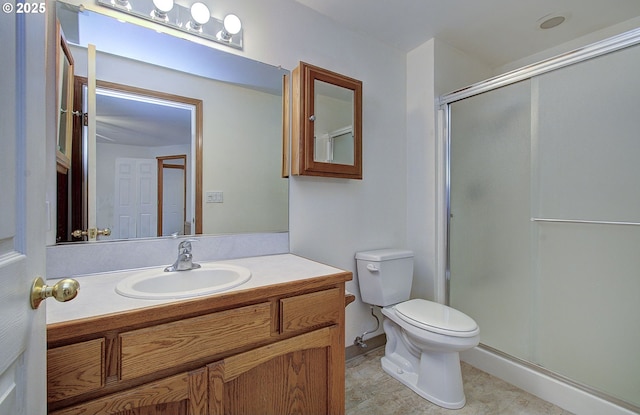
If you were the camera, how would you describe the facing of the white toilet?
facing the viewer and to the right of the viewer

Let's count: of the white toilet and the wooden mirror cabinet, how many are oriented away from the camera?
0

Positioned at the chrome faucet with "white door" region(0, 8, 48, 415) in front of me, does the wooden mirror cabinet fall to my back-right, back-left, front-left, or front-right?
back-left

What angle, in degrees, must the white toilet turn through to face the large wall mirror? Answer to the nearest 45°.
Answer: approximately 90° to its right

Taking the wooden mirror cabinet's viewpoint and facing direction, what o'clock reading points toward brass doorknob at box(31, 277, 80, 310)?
The brass doorknob is roughly at 2 o'clock from the wooden mirror cabinet.

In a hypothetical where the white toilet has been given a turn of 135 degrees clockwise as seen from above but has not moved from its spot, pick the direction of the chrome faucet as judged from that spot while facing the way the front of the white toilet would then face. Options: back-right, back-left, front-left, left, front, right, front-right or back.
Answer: front-left

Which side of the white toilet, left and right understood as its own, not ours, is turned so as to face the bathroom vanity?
right

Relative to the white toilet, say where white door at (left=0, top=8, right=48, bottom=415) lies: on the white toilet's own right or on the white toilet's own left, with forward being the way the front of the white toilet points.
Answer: on the white toilet's own right

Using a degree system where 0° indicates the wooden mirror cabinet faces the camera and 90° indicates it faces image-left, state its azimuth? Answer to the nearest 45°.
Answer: approximately 315°

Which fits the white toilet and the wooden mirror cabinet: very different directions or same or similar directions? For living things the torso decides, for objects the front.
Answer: same or similar directions

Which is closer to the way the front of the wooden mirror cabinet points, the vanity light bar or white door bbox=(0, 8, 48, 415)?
the white door
